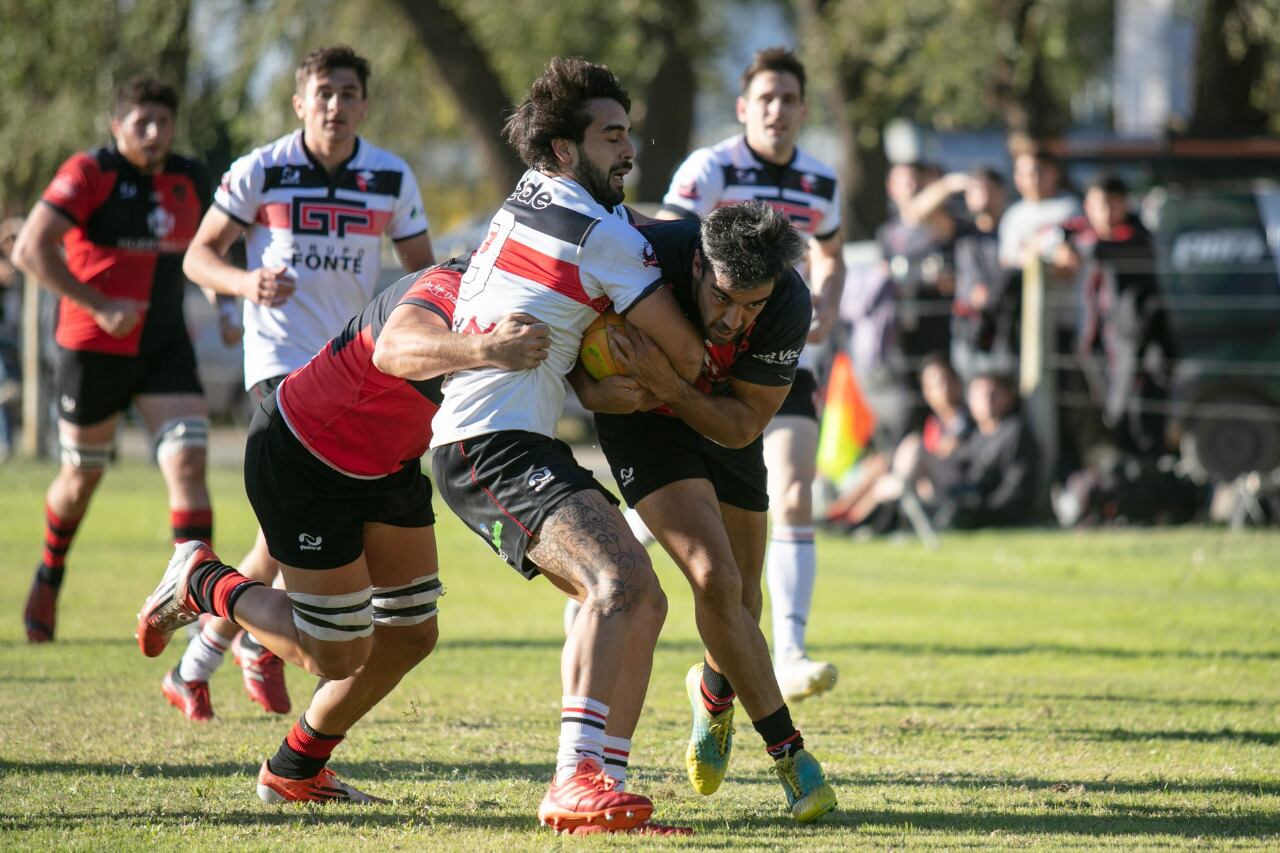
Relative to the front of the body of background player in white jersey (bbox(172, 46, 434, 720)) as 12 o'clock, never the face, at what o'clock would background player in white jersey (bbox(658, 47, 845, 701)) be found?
background player in white jersey (bbox(658, 47, 845, 701)) is roughly at 9 o'clock from background player in white jersey (bbox(172, 46, 434, 720)).

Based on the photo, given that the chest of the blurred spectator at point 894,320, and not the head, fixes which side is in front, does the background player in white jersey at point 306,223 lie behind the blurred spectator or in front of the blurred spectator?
in front

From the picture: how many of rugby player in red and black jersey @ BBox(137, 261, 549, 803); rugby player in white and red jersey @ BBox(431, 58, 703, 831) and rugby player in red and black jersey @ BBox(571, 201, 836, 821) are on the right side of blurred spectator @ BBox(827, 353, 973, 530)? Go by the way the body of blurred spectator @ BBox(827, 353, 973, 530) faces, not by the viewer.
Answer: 0

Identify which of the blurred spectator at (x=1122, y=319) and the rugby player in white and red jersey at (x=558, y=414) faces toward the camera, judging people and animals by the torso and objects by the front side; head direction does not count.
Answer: the blurred spectator

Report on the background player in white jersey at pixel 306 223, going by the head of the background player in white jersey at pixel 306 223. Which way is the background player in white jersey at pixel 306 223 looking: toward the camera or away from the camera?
toward the camera

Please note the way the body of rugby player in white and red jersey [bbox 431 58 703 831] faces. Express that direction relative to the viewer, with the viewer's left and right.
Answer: facing to the right of the viewer

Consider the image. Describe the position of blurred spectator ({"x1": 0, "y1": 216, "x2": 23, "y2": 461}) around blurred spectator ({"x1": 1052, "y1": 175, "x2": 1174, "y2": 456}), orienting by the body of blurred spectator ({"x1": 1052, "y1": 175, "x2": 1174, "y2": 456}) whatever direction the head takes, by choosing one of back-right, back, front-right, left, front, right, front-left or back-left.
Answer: right

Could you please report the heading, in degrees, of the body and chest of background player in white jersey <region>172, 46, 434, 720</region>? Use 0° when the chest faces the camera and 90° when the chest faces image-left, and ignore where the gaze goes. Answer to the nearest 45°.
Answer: approximately 0°

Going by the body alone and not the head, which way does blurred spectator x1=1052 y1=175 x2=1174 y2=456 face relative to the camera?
toward the camera

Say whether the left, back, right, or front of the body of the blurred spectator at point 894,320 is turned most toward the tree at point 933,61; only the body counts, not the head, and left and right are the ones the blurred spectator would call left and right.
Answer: back

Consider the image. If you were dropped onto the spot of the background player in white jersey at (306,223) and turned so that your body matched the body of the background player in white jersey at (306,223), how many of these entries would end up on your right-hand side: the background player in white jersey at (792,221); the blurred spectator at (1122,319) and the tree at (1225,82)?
0

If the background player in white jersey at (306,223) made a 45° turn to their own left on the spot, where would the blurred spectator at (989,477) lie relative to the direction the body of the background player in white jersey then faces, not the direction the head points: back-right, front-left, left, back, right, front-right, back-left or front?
left

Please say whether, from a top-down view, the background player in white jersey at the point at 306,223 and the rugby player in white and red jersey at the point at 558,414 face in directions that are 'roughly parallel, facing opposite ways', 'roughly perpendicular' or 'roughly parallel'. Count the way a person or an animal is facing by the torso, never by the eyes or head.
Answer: roughly perpendicular

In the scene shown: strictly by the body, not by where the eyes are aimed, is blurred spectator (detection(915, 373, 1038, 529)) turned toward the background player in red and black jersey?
yes

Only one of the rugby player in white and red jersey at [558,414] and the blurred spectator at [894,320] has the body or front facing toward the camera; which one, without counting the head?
the blurred spectator

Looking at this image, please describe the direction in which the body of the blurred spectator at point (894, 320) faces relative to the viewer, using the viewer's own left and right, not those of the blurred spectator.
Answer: facing the viewer

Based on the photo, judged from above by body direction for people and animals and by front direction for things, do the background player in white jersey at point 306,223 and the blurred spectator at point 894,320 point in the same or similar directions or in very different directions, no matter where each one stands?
same or similar directions

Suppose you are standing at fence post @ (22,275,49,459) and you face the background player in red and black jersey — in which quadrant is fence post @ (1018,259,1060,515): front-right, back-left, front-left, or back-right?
front-left
